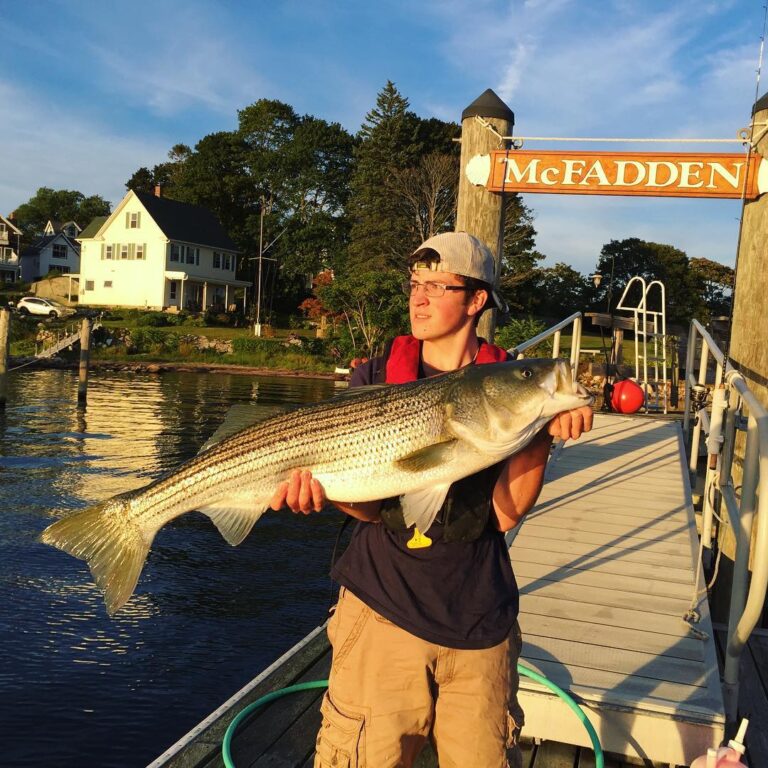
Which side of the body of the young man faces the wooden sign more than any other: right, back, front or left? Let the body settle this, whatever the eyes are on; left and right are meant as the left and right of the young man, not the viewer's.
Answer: back

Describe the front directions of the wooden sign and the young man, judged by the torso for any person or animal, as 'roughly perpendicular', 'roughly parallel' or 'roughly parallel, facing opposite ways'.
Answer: roughly parallel

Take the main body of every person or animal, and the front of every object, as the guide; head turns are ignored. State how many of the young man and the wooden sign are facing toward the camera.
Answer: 2

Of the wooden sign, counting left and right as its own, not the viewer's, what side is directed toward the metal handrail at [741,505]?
front

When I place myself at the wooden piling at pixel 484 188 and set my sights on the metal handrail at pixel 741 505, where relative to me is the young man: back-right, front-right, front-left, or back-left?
front-right

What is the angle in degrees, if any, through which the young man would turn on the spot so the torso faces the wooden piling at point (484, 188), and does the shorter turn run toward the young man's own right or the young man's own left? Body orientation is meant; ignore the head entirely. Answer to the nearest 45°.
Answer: approximately 180°

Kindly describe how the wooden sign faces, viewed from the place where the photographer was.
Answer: facing the viewer

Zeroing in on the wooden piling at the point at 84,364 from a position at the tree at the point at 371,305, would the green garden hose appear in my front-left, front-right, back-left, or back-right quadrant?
front-left

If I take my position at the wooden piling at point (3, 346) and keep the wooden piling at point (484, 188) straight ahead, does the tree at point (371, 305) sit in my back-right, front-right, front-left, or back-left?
back-left

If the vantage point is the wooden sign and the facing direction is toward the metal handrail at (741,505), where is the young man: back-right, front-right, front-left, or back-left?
front-right

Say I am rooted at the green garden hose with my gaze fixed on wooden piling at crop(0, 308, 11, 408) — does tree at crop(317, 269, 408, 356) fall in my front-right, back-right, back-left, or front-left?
front-right

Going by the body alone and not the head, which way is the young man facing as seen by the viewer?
toward the camera

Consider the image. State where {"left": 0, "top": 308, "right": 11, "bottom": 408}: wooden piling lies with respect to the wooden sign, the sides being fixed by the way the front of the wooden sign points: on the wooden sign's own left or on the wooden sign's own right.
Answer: on the wooden sign's own right

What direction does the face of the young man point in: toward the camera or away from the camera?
toward the camera
